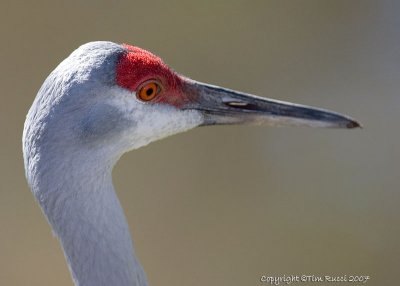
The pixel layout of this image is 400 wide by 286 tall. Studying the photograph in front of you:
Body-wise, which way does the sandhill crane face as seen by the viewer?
to the viewer's right
